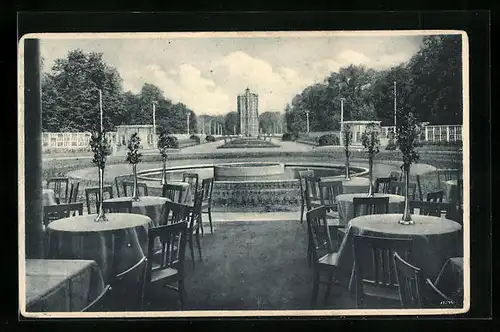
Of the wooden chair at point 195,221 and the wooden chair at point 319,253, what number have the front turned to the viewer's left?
1

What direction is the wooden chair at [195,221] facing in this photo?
to the viewer's left

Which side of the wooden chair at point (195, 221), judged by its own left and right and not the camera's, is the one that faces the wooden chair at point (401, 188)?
back

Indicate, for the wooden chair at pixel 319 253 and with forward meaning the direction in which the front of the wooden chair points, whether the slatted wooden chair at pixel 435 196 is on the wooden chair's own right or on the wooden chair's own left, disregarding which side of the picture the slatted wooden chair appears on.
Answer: on the wooden chair's own left

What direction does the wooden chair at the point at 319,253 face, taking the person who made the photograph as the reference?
facing the viewer and to the right of the viewer

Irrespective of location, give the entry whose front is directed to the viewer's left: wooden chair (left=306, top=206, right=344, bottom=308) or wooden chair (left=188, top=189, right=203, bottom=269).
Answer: wooden chair (left=188, top=189, right=203, bottom=269)
